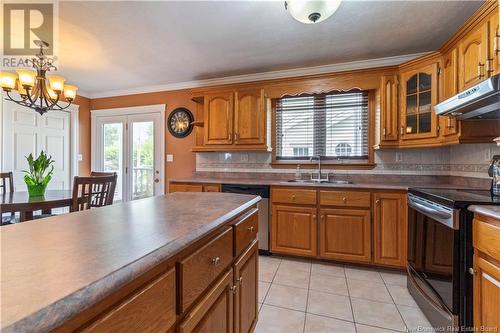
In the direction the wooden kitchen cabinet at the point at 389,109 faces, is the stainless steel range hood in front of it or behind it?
in front

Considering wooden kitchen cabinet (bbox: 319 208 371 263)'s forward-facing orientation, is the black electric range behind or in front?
in front

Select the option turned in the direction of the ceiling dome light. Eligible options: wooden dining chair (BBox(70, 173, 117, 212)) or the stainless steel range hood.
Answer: the stainless steel range hood

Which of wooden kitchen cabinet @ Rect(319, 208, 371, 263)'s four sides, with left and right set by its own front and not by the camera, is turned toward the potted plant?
right

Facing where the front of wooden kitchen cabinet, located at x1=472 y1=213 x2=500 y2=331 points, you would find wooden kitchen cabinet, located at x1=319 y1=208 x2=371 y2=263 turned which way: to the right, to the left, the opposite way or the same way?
to the left

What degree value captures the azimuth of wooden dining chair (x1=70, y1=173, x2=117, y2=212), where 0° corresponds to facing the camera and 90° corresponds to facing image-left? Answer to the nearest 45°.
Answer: approximately 135°

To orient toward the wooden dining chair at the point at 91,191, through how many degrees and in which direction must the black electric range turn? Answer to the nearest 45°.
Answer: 0° — it already faces it

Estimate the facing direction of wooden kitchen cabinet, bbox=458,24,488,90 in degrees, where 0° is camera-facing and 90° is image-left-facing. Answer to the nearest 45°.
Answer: approximately 45°

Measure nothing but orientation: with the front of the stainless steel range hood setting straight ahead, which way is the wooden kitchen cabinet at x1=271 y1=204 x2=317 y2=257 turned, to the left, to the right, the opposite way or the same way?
to the left

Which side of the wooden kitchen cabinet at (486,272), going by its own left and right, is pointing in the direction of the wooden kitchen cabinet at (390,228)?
right

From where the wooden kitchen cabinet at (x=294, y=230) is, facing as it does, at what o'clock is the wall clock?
The wall clock is roughly at 4 o'clock from the wooden kitchen cabinet.

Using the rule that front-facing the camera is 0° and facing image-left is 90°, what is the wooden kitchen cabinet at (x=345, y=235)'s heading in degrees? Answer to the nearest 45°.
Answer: approximately 0°

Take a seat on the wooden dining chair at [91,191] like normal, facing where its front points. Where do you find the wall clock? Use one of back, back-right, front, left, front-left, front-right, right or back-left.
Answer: right

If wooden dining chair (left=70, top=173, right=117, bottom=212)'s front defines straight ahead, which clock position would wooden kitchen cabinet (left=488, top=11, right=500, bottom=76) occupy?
The wooden kitchen cabinet is roughly at 6 o'clock from the wooden dining chair.

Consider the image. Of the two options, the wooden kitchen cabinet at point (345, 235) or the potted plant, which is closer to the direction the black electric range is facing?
the potted plant
